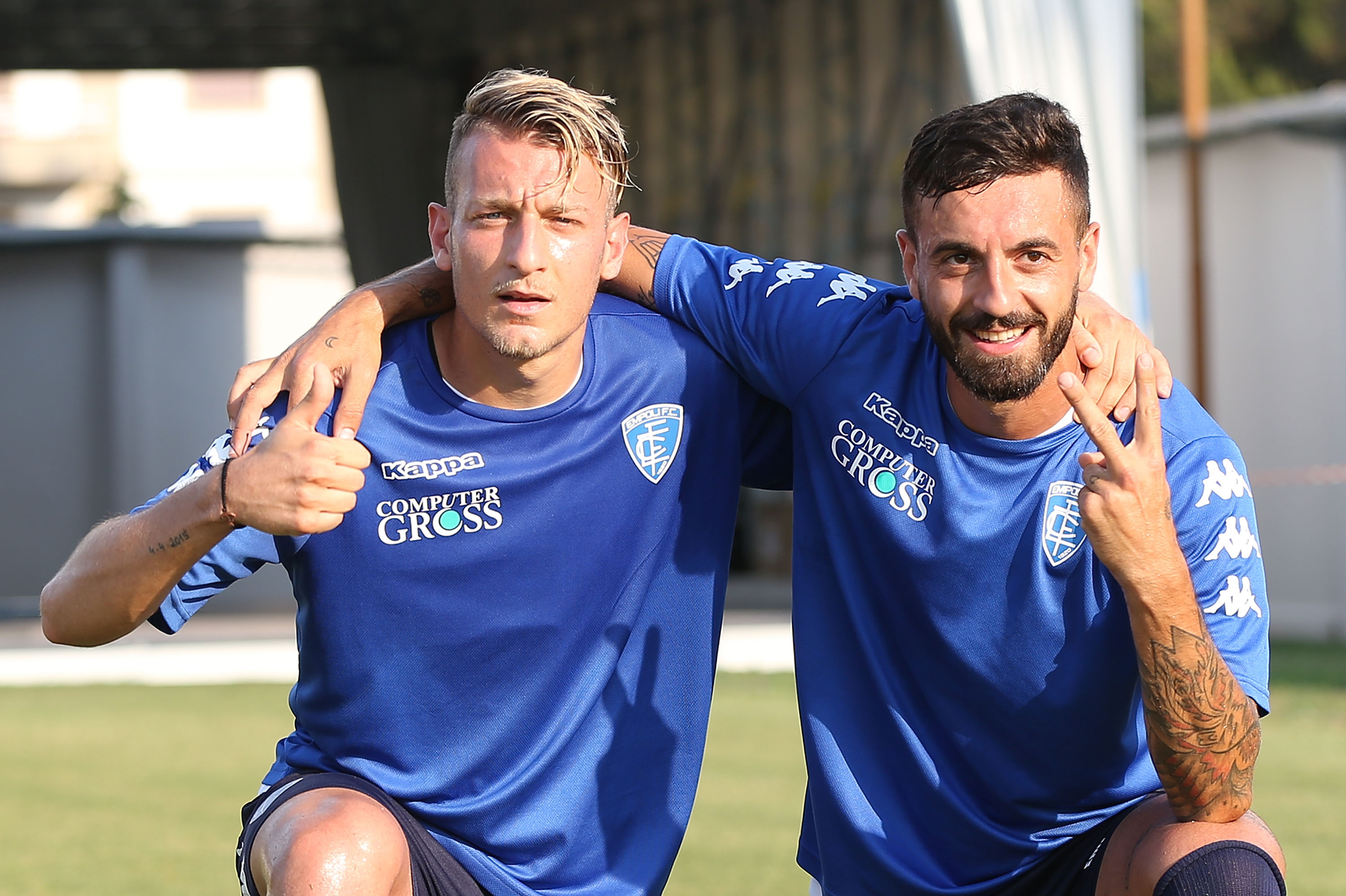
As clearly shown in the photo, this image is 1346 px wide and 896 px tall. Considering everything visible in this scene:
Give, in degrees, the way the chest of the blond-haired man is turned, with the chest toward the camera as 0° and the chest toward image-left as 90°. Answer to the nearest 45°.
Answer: approximately 0°

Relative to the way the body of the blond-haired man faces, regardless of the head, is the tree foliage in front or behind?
behind

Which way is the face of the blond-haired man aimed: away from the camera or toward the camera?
toward the camera
